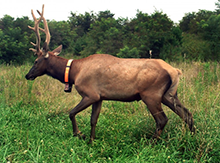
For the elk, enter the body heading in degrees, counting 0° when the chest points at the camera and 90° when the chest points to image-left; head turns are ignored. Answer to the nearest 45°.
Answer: approximately 90°
